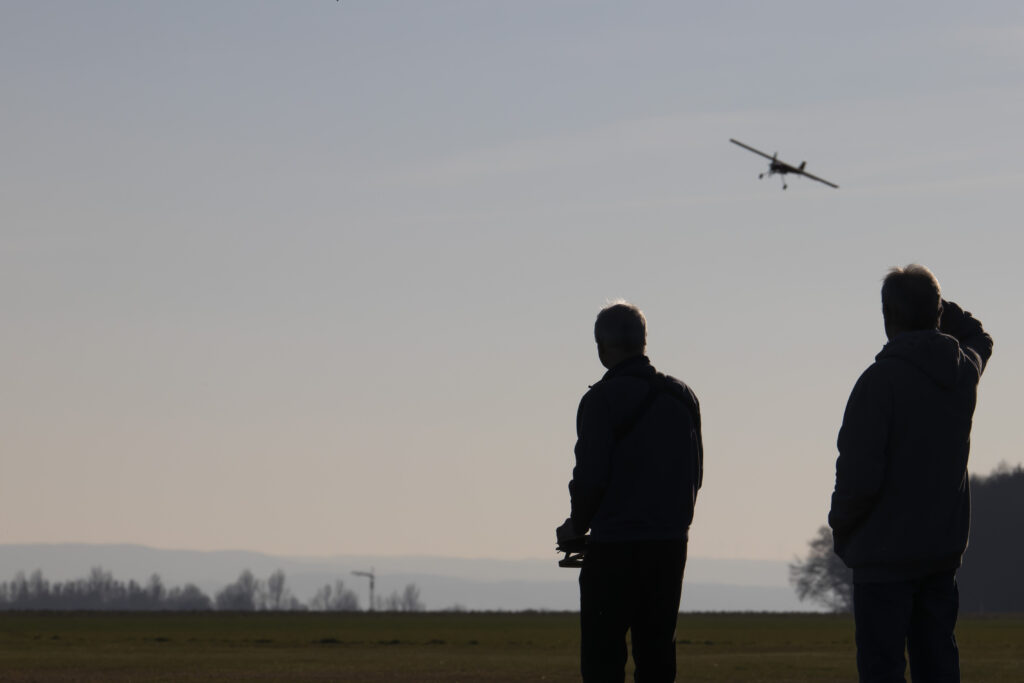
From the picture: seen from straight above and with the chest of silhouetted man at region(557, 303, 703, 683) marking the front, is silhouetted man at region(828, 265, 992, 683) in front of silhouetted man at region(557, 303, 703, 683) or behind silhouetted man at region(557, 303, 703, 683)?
behind

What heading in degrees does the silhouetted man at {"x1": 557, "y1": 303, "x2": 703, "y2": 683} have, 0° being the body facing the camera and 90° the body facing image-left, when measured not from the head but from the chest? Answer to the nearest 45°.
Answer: approximately 135°
